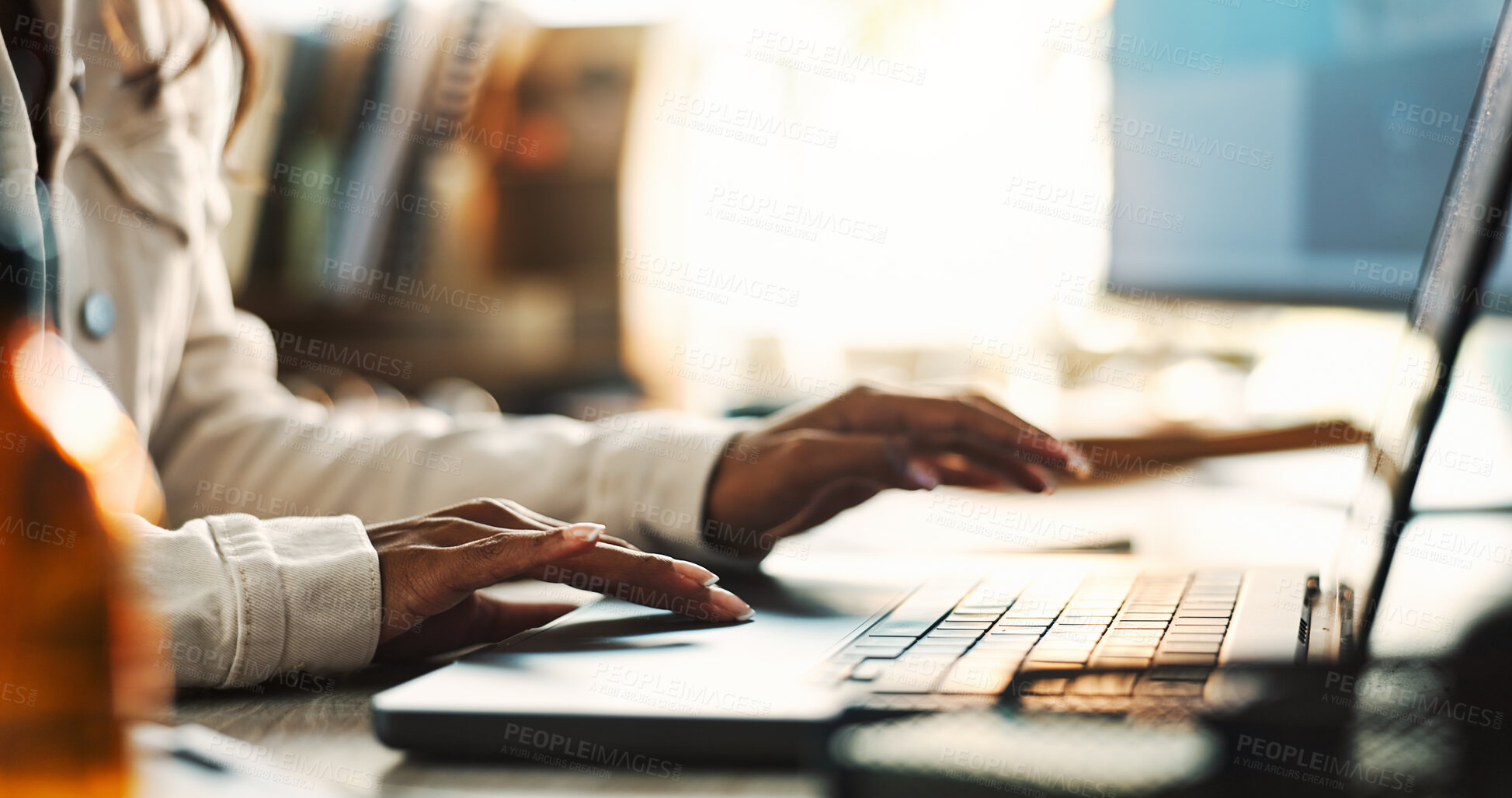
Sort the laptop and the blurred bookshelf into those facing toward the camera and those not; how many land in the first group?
1

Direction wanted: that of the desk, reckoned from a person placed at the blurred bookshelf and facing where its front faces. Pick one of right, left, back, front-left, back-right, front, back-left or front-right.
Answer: front

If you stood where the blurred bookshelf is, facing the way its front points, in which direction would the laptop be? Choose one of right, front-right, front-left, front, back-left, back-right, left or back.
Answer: front

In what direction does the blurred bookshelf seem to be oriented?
toward the camera

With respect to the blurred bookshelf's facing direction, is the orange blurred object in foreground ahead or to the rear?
ahead

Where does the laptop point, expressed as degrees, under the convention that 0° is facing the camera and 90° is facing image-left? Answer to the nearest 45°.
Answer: approximately 90°
